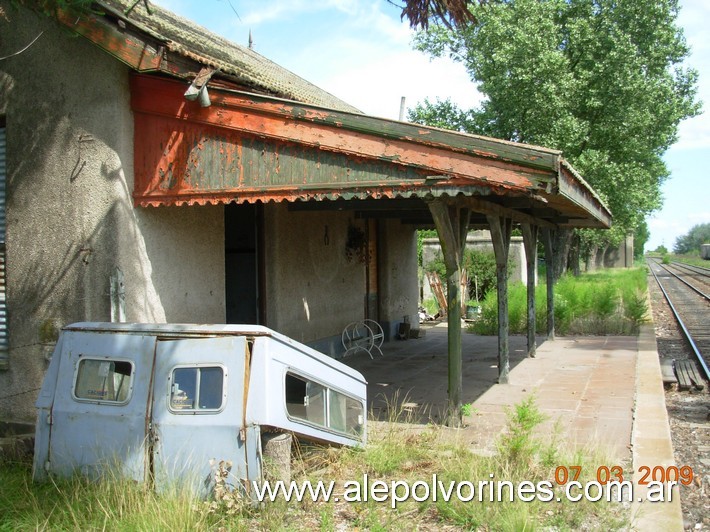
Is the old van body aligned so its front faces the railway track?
yes

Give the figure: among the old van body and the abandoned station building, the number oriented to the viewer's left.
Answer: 0

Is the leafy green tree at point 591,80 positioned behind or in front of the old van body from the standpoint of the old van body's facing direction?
in front

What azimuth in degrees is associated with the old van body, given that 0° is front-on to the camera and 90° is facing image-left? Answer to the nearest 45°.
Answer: approximately 225°

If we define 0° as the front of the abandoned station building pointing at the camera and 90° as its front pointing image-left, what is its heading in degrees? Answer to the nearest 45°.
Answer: approximately 315°
